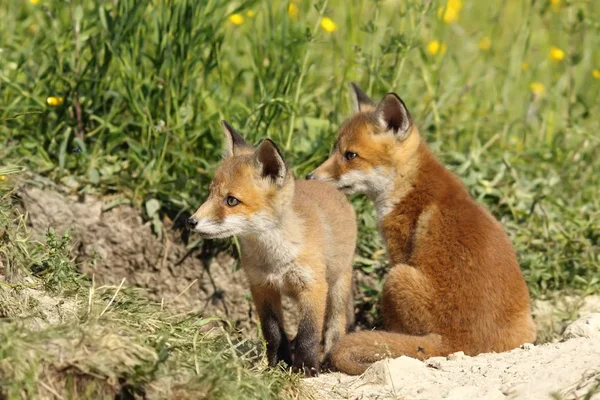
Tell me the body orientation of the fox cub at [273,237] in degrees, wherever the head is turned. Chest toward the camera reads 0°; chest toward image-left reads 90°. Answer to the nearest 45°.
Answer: approximately 45°

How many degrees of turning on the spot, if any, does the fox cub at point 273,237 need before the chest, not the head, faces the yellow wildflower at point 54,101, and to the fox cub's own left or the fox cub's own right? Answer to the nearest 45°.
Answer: approximately 90° to the fox cub's own right

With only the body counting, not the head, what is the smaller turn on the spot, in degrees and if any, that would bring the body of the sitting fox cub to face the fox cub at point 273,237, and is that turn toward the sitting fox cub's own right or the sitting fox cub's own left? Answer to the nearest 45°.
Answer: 0° — it already faces it

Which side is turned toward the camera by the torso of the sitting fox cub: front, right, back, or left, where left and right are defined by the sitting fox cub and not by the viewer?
left

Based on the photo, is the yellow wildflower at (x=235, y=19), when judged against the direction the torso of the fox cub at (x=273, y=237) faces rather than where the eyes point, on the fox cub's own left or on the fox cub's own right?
on the fox cub's own right

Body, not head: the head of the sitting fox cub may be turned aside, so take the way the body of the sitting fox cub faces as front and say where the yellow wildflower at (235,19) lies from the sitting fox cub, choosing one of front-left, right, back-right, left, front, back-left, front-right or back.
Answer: front-right

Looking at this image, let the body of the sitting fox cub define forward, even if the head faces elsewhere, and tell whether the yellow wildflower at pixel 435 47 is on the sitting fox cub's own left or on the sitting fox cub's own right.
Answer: on the sitting fox cub's own right

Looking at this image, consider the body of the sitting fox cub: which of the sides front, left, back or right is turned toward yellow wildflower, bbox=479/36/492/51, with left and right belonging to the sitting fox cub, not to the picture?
right

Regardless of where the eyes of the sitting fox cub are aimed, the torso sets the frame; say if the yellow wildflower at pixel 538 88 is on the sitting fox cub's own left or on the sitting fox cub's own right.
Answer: on the sitting fox cub's own right

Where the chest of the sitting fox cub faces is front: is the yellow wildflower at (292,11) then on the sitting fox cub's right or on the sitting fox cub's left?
on the sitting fox cub's right
